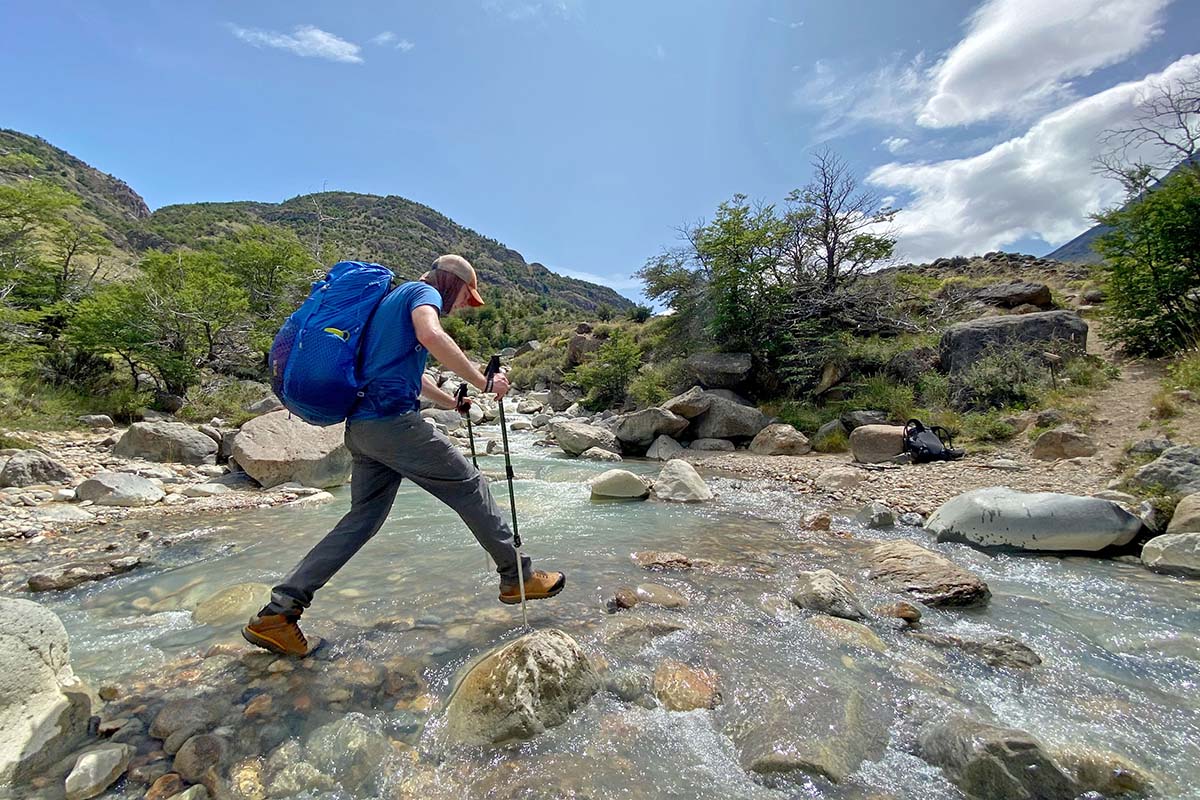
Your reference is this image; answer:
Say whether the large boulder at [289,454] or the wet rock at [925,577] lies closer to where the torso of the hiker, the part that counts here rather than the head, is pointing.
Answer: the wet rock

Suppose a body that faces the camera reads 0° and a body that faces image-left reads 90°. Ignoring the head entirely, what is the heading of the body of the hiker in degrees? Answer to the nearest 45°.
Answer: approximately 270°

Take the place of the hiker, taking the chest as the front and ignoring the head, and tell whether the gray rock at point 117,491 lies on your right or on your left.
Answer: on your left

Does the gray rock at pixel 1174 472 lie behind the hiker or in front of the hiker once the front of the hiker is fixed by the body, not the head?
in front

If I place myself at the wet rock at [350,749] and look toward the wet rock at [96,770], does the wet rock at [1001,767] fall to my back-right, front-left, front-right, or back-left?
back-left

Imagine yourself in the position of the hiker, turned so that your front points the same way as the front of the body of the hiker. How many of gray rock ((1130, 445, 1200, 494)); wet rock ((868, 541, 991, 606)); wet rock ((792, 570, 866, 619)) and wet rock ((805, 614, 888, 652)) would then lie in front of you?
4

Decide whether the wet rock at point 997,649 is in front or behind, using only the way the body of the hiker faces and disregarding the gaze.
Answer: in front

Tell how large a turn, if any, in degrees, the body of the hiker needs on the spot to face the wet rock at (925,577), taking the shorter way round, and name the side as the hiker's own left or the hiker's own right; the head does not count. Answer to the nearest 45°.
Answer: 0° — they already face it

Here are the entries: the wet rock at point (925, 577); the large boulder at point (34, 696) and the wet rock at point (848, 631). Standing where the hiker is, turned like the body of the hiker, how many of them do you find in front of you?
2

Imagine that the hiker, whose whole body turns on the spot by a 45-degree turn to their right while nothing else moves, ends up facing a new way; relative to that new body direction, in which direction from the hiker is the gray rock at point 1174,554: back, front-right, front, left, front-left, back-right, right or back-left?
front-left

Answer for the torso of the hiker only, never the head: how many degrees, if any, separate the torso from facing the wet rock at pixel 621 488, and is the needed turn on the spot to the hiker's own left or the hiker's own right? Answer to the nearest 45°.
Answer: approximately 45° to the hiker's own left

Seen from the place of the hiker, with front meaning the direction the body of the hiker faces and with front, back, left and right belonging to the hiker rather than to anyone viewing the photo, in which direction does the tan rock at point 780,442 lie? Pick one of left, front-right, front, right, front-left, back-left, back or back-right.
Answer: front-left

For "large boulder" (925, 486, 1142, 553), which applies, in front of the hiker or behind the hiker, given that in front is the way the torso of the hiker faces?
in front

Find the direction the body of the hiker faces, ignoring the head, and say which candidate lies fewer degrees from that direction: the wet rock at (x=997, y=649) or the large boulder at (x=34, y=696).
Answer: the wet rock
